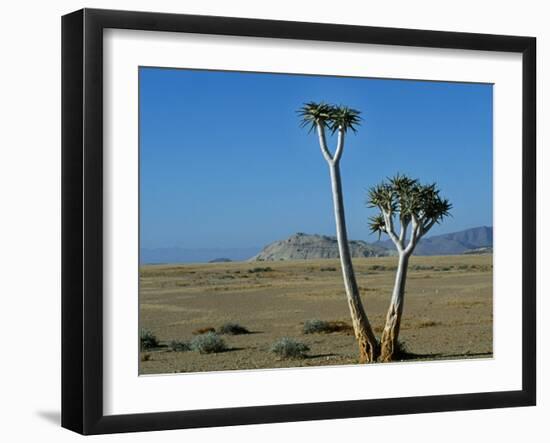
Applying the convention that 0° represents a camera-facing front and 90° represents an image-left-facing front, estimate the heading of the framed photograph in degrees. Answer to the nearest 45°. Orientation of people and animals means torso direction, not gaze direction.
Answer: approximately 315°
